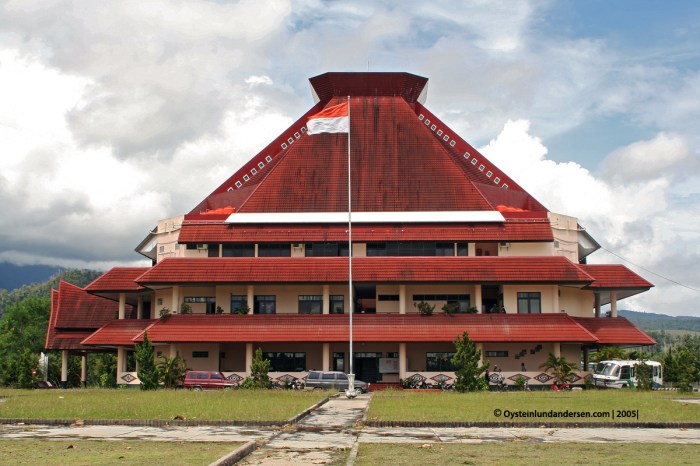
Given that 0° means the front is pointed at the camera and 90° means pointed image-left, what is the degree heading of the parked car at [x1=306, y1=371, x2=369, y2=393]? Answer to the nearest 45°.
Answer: approximately 270°

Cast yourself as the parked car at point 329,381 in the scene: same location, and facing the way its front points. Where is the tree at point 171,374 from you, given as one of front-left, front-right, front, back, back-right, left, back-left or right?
back

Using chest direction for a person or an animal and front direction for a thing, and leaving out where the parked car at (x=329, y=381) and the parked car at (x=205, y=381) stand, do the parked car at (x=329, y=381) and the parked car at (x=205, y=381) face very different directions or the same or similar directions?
same or similar directions

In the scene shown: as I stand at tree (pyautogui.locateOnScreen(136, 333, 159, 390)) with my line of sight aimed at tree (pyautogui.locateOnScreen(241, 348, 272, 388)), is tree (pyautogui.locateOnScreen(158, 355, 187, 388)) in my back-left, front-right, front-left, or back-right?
front-left
